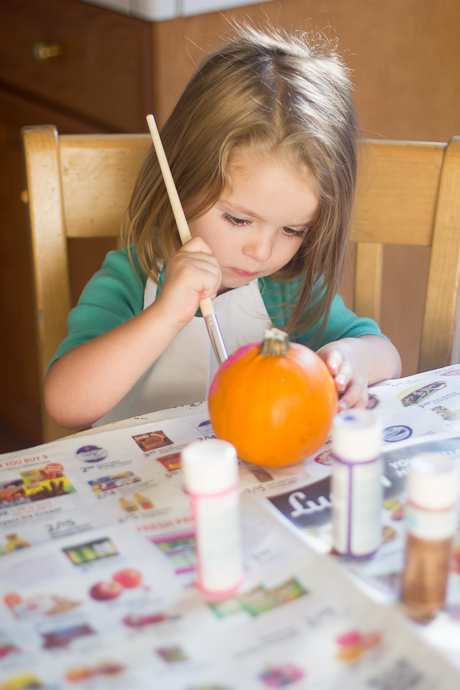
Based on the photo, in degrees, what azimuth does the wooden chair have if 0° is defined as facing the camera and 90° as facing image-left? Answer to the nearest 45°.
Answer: approximately 0°

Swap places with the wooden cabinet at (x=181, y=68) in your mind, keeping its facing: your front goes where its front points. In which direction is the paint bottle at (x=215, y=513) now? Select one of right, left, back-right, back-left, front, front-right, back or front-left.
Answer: front-left

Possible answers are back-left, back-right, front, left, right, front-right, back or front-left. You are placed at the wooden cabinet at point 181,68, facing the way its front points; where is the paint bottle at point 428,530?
front-left

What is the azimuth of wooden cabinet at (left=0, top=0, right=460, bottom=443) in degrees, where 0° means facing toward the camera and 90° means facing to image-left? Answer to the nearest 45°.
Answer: approximately 45°

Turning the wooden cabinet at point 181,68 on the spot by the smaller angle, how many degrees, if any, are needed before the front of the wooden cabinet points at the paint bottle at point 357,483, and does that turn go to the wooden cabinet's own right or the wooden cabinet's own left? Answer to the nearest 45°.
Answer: approximately 45° to the wooden cabinet's own left

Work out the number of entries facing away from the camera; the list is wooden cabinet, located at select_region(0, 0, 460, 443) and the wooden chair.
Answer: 0

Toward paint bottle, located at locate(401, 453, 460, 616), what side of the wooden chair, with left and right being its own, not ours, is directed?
front

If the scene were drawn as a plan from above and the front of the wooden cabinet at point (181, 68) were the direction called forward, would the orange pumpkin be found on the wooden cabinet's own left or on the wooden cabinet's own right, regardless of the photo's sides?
on the wooden cabinet's own left
